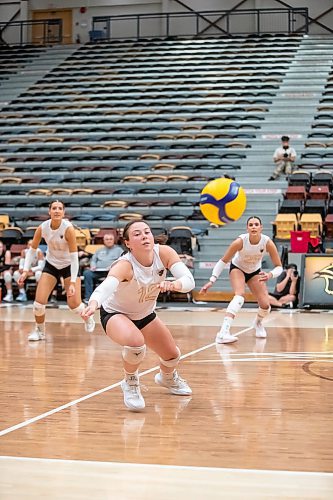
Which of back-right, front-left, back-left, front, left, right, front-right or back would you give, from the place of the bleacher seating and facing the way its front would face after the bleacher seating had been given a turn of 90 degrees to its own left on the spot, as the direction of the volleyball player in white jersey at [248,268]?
right

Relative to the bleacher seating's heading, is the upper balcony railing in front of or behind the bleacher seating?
behind

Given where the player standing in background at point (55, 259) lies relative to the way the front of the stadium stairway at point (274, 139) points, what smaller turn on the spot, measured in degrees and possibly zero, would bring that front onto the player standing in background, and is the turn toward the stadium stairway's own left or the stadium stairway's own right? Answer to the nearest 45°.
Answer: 0° — it already faces them

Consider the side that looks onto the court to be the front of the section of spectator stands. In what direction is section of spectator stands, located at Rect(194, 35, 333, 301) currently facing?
toward the camera

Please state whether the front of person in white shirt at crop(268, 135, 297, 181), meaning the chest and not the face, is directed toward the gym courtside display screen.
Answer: yes

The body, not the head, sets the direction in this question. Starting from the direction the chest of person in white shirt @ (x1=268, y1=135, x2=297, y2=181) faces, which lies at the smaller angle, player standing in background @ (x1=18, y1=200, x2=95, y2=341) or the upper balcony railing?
the player standing in background

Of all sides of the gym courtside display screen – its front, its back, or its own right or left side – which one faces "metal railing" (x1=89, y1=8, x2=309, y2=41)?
back

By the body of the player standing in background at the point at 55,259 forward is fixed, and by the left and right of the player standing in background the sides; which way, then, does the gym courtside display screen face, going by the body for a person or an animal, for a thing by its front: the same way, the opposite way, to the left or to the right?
the same way

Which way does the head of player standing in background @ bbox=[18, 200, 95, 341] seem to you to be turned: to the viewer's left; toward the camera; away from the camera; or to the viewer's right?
toward the camera

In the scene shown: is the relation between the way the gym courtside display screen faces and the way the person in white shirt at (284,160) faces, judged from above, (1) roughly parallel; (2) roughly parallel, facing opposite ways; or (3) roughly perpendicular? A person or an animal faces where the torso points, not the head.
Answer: roughly parallel

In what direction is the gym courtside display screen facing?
toward the camera

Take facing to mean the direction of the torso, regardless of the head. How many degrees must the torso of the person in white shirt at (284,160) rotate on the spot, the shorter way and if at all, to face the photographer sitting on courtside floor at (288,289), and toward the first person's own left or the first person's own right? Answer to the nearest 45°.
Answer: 0° — they already face them

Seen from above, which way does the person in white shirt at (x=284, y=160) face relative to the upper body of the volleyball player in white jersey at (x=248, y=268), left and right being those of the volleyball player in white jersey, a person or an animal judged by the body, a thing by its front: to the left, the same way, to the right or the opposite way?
the same way
